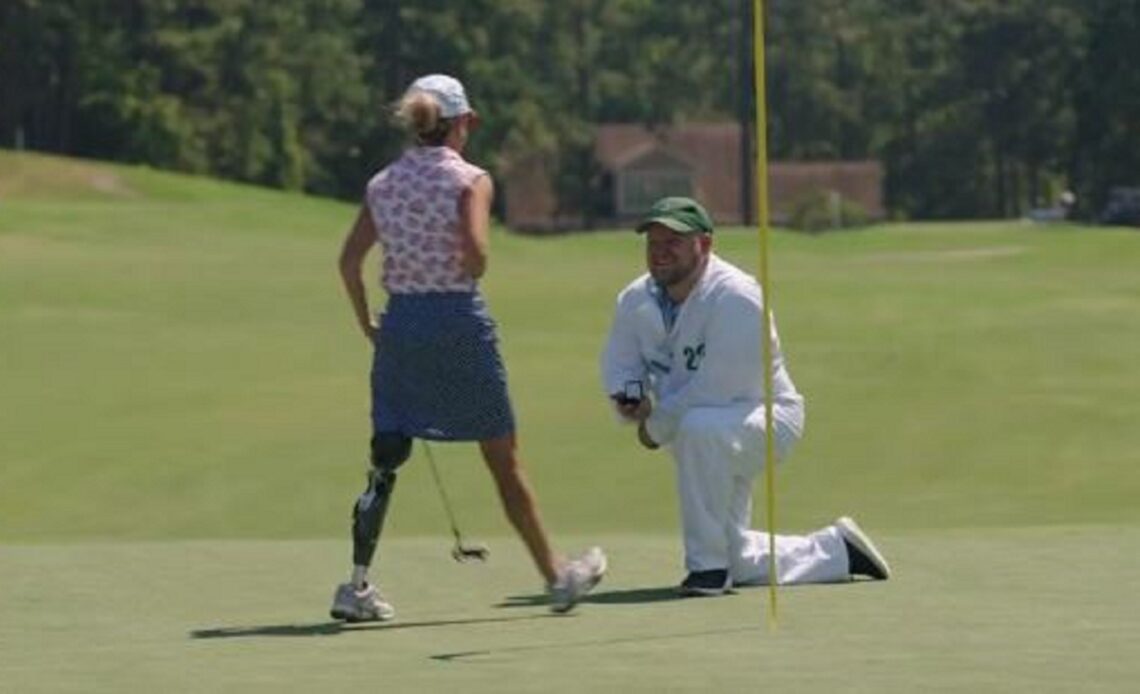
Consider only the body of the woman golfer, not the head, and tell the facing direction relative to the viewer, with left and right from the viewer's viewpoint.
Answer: facing away from the viewer and to the right of the viewer

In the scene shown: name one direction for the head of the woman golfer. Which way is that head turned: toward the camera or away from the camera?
away from the camera

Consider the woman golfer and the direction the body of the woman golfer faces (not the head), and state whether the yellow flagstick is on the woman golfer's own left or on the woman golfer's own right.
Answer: on the woman golfer's own right
